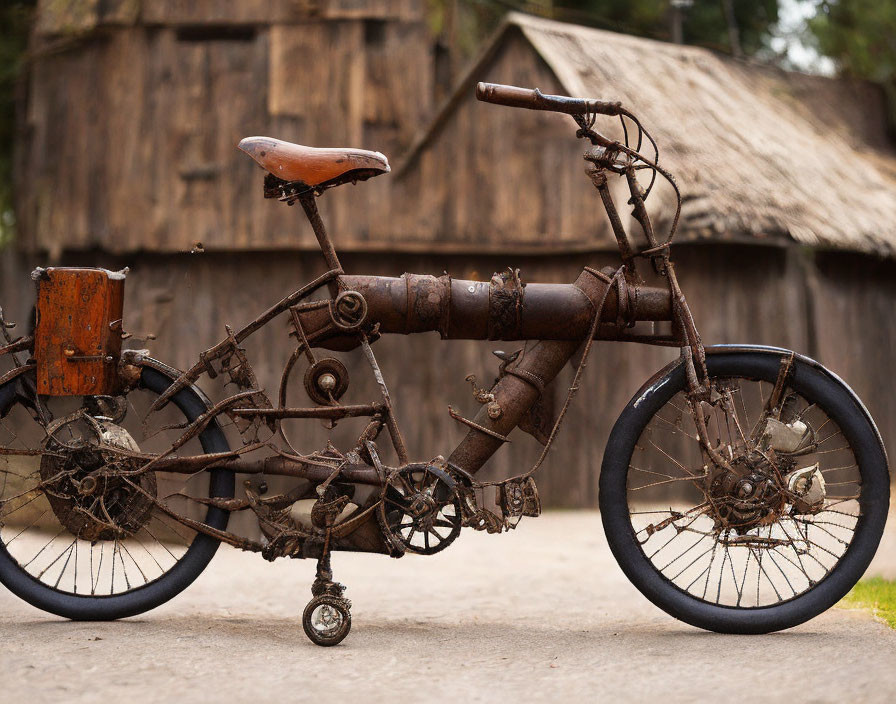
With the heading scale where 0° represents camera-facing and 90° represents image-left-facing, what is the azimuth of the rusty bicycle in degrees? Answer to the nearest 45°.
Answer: approximately 270°
